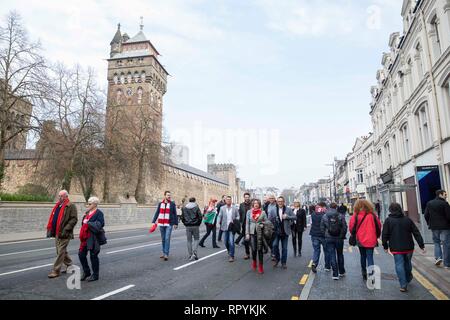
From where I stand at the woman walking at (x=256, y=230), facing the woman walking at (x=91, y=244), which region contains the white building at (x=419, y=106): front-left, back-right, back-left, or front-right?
back-right

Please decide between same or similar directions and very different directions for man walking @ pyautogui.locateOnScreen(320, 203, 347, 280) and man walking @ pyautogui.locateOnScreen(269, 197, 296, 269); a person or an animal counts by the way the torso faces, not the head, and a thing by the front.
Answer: very different directions

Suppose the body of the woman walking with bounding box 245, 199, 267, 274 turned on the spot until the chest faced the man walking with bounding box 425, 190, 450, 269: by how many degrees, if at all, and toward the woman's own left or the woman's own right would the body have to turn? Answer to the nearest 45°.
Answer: approximately 90° to the woman's own left

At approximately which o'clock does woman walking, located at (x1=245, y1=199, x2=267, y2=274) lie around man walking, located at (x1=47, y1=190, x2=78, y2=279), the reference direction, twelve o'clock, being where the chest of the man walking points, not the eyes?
The woman walking is roughly at 8 o'clock from the man walking.

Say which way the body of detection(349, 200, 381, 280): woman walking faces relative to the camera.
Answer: away from the camera

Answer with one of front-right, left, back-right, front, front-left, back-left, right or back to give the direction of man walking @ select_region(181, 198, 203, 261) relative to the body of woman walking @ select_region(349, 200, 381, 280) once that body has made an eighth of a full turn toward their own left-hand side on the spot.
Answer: front-left

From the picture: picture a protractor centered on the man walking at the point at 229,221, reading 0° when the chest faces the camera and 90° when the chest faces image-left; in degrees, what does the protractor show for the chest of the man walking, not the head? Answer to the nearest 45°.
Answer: approximately 0°

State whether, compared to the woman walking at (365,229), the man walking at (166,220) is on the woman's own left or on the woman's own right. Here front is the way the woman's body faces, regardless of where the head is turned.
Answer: on the woman's own left

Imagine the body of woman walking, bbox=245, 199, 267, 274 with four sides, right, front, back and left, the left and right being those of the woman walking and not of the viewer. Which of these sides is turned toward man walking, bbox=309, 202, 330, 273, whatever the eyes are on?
left

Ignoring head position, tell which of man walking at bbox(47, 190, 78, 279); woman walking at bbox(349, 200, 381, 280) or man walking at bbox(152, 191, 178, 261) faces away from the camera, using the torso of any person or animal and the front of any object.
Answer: the woman walking

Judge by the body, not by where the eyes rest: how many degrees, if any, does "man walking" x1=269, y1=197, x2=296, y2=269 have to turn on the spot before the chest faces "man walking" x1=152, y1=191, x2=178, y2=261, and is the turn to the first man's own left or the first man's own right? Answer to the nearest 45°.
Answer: approximately 90° to the first man's own right
